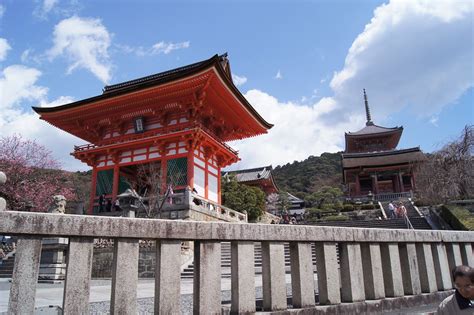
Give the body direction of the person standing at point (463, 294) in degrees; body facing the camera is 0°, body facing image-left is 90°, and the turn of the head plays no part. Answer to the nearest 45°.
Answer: approximately 315°

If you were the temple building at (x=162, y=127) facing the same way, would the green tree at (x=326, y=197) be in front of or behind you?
behind

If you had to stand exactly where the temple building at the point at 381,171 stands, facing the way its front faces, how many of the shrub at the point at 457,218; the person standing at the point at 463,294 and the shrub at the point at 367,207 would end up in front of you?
3

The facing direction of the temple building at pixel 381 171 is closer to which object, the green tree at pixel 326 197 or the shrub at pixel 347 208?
the shrub

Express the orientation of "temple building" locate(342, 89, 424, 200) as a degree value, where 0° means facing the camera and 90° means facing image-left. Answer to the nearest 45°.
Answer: approximately 0°

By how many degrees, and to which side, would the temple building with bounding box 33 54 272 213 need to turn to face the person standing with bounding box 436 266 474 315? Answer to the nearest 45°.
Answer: approximately 45° to its left

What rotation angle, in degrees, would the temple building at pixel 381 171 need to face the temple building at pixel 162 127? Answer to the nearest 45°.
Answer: approximately 45° to its right

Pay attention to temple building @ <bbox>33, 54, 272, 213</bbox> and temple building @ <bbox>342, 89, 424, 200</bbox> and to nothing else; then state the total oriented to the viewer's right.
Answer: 0
